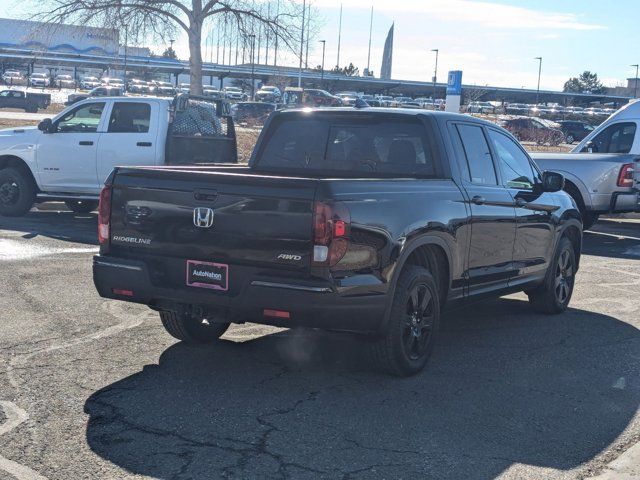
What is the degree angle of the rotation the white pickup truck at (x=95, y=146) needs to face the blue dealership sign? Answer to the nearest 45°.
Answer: approximately 135° to its right

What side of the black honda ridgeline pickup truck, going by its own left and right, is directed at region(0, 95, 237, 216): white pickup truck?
left

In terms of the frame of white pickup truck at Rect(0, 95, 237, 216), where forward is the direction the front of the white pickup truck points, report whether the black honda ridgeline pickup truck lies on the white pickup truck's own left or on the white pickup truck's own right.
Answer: on the white pickup truck's own left

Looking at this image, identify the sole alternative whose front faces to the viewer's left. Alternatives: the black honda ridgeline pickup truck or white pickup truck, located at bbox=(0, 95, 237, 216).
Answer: the white pickup truck

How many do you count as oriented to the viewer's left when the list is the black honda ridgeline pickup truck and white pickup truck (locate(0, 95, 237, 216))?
1

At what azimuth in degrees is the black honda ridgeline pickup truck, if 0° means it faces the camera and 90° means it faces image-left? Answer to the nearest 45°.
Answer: approximately 225°

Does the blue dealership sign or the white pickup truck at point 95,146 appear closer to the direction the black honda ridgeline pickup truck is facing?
the blue dealership sign

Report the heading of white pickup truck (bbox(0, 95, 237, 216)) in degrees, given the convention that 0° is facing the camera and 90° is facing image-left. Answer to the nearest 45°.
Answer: approximately 90°

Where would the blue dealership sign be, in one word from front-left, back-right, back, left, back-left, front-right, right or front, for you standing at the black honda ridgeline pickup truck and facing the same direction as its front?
front-left
